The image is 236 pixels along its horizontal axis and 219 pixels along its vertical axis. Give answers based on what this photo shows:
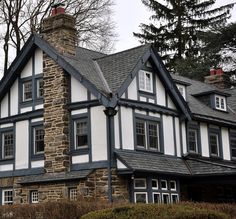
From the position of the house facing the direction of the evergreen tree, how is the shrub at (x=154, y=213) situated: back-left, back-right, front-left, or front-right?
back-right
